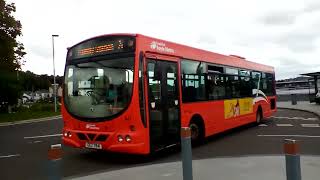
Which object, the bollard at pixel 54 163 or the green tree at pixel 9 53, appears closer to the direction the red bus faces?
the bollard

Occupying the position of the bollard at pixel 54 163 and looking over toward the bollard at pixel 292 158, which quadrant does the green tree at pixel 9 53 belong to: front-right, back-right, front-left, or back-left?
back-left

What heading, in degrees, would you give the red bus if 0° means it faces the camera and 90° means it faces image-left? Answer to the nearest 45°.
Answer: approximately 45°

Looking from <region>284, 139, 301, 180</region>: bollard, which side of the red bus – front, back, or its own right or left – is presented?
left

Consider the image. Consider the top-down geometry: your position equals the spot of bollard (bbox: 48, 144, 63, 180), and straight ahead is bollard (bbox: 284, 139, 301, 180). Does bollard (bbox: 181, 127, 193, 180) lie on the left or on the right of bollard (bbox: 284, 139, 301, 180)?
left

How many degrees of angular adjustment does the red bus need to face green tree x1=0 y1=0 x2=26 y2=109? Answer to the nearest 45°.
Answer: approximately 90° to its right

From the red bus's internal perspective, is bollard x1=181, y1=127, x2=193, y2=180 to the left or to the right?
on its left
